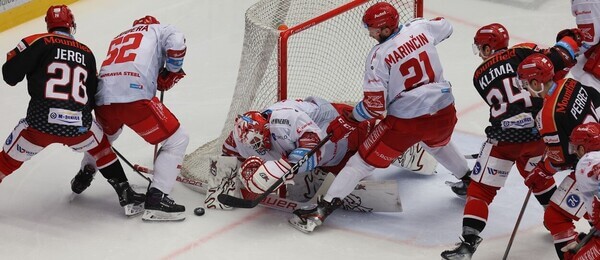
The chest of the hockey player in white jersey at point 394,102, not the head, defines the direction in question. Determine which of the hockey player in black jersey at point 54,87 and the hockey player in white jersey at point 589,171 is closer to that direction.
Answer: the hockey player in black jersey

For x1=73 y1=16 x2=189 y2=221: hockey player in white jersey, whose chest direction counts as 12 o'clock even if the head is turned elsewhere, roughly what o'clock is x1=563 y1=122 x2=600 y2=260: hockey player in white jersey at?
x1=563 y1=122 x2=600 y2=260: hockey player in white jersey is roughly at 3 o'clock from x1=73 y1=16 x2=189 y2=221: hockey player in white jersey.

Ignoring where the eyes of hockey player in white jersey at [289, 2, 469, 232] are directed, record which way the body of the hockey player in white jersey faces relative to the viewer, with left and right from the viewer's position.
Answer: facing away from the viewer and to the left of the viewer

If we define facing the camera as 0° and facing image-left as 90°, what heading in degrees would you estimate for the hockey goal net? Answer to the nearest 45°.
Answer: approximately 315°

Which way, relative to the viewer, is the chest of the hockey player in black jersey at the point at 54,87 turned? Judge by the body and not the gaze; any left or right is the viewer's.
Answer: facing away from the viewer

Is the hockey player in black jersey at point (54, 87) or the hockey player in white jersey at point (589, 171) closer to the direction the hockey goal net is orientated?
the hockey player in white jersey

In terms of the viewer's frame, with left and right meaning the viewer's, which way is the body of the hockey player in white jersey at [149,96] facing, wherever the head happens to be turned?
facing away from the viewer and to the right of the viewer

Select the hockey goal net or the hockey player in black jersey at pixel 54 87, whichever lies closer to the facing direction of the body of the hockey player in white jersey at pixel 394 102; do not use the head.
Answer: the hockey goal net

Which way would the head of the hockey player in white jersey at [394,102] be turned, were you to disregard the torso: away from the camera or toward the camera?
away from the camera

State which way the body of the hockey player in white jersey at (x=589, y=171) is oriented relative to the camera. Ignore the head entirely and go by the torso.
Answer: to the viewer's left
